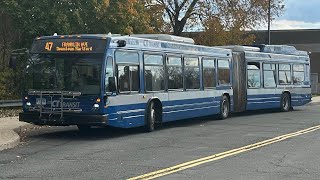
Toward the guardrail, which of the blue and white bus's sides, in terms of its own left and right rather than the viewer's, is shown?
right

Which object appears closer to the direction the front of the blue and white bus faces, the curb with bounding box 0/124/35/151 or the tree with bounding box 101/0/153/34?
the curb

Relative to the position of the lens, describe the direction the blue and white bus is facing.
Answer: facing the viewer and to the left of the viewer

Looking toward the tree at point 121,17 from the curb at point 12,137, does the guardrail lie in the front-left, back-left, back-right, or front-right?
front-left

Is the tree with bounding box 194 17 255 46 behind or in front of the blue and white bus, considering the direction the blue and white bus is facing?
behind

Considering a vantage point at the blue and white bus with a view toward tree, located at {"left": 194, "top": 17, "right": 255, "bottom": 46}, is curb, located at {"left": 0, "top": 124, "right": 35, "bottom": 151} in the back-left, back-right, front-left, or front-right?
back-left

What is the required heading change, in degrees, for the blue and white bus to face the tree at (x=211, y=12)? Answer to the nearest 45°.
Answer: approximately 135° to its right

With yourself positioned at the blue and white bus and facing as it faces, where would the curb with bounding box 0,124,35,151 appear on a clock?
The curb is roughly at 1 o'clock from the blue and white bus.

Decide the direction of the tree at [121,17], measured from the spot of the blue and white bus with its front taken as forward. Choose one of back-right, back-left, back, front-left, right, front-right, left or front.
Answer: back-right

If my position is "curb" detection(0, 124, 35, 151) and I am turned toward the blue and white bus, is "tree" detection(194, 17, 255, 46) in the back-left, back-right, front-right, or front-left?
front-left
